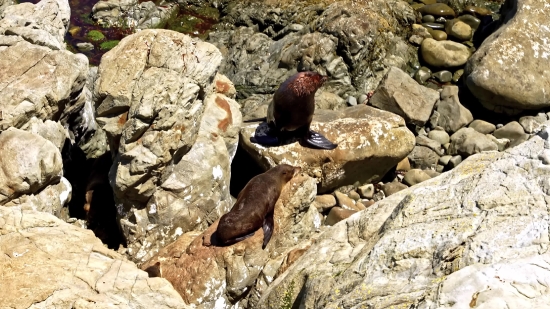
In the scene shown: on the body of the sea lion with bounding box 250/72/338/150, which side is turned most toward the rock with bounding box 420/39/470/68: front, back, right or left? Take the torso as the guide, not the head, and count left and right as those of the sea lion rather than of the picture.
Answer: left

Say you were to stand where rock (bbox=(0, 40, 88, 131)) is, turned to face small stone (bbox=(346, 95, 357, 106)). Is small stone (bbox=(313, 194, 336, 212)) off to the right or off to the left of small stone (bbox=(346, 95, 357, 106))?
right

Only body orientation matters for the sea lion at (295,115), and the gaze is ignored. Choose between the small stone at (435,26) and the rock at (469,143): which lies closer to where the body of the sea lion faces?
the rock

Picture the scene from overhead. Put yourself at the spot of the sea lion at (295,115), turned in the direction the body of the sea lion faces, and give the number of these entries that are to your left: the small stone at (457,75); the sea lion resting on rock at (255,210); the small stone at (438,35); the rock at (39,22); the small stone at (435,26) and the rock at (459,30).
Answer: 4

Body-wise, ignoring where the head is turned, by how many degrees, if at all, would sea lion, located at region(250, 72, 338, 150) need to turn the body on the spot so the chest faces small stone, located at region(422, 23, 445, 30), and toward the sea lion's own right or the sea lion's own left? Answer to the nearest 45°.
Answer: approximately 90° to the sea lion's own left

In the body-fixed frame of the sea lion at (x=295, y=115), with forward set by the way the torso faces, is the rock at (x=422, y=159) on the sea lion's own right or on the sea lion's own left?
on the sea lion's own left

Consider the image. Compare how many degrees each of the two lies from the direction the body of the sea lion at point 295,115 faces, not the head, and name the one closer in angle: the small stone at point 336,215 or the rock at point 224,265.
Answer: the small stone

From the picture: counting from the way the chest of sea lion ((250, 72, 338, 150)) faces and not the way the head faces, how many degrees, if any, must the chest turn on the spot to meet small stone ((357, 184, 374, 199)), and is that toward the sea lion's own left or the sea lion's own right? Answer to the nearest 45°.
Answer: approximately 45° to the sea lion's own left

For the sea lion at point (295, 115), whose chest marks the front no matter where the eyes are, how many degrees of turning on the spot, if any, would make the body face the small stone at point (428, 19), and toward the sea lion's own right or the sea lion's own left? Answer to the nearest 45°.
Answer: approximately 90° to the sea lion's own left

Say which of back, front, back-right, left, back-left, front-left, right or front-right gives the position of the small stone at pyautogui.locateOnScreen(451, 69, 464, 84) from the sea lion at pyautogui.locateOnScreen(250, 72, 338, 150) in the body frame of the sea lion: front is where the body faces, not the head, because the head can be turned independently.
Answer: left

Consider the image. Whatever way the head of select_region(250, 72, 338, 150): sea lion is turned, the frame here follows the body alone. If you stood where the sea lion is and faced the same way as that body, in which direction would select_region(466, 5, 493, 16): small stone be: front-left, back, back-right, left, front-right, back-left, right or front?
left

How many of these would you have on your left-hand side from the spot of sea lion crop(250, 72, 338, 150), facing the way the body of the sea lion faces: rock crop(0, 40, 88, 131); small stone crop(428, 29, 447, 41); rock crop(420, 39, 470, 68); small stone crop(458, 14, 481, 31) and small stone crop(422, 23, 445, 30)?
4

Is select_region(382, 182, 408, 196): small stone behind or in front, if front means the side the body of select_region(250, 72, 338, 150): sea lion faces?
in front
